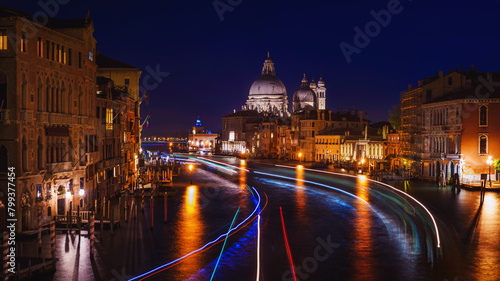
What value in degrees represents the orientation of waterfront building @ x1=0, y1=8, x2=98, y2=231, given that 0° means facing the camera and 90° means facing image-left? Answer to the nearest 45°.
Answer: approximately 315°
